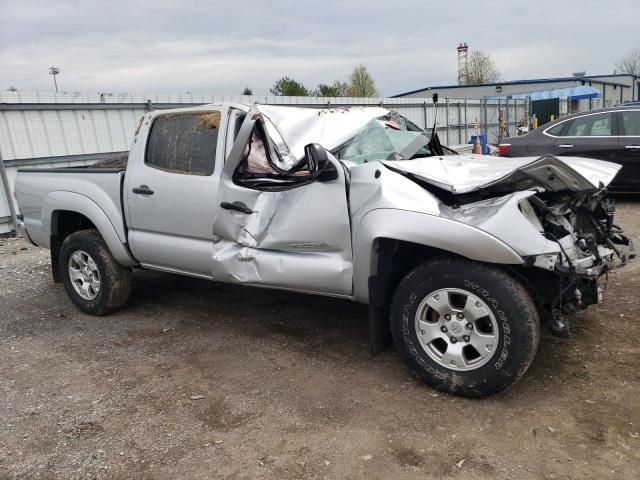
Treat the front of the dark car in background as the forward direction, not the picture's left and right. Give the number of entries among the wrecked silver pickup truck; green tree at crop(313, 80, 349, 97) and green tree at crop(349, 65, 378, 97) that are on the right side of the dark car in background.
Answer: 1

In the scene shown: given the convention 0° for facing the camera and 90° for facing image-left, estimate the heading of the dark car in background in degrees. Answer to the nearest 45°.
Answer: approximately 270°

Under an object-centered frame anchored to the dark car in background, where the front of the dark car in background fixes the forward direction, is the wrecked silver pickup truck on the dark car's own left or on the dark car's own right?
on the dark car's own right

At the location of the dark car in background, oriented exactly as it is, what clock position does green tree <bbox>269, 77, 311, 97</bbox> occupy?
The green tree is roughly at 8 o'clock from the dark car in background.

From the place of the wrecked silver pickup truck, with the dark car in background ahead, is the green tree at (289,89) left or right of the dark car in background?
left

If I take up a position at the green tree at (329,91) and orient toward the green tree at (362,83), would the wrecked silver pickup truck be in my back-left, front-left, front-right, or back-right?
back-right

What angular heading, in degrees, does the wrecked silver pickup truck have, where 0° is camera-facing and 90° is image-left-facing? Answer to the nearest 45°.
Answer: approximately 315°

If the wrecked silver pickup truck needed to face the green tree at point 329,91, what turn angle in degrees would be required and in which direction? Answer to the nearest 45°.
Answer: approximately 135° to its left

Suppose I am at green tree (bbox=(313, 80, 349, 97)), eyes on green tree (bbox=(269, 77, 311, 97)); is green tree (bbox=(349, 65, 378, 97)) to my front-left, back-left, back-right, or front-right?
back-right

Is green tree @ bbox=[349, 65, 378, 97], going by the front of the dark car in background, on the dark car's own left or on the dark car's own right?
on the dark car's own left
